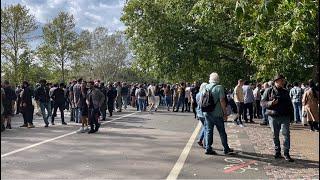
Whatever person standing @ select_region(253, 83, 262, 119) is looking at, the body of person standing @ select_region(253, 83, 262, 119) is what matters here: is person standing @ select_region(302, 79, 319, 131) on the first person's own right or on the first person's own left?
on the first person's own left

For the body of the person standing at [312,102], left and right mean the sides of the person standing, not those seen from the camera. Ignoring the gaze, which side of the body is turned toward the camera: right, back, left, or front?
back

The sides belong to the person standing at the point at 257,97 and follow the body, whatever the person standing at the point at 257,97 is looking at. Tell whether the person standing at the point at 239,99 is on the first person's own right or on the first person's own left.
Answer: on the first person's own left

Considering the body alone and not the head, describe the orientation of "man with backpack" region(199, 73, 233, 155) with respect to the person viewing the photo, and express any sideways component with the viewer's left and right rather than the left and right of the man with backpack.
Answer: facing away from the viewer and to the right of the viewer

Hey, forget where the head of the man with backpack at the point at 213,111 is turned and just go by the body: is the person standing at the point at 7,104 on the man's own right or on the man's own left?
on the man's own left
